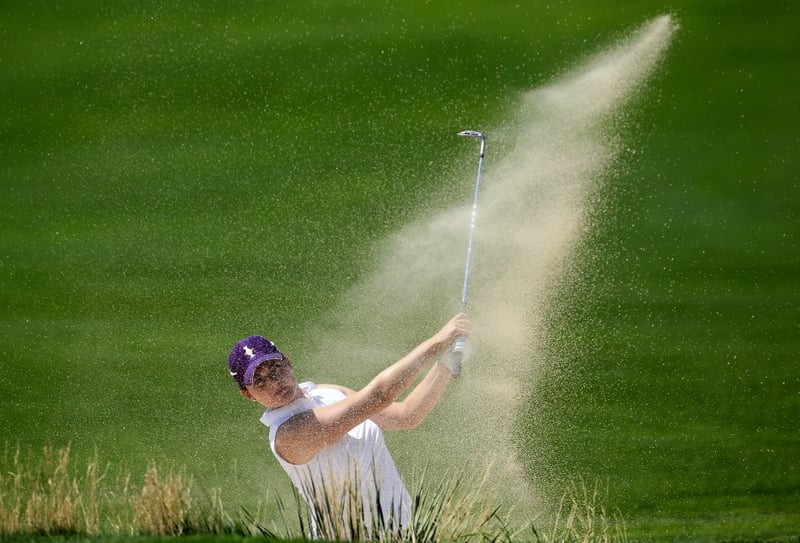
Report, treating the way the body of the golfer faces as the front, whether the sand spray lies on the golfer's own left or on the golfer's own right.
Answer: on the golfer's own left

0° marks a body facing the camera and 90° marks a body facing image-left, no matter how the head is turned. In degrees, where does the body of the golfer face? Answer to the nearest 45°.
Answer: approximately 315°
